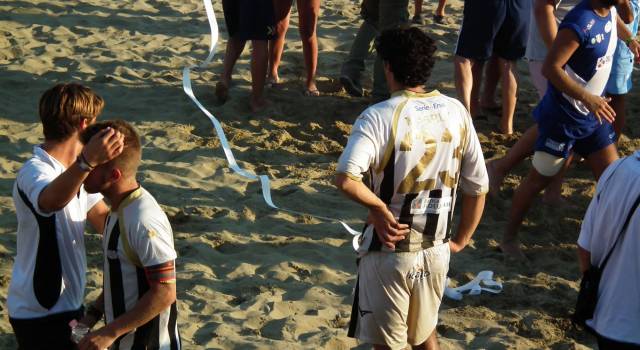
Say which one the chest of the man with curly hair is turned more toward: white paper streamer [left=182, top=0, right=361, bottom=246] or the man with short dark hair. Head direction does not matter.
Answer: the white paper streamer

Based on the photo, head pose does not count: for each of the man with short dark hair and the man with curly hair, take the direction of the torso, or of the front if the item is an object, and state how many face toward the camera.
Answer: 0

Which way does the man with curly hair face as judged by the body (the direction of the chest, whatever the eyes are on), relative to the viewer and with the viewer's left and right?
facing away from the viewer and to the left of the viewer

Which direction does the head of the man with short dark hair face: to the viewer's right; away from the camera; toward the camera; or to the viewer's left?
to the viewer's left

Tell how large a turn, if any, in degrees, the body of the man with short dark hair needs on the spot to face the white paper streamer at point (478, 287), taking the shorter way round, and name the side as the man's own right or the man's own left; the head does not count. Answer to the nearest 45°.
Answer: approximately 135° to the man's own right

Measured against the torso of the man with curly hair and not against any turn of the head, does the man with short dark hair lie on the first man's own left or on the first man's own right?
on the first man's own left

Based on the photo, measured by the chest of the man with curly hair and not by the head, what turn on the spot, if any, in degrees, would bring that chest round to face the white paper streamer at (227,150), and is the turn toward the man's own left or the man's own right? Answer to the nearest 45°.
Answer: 0° — they already face it

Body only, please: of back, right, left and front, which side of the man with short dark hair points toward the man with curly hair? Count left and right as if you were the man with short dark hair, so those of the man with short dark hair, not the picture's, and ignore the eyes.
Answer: back

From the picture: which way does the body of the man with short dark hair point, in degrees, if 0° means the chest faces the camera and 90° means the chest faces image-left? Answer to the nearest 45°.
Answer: approximately 90°
